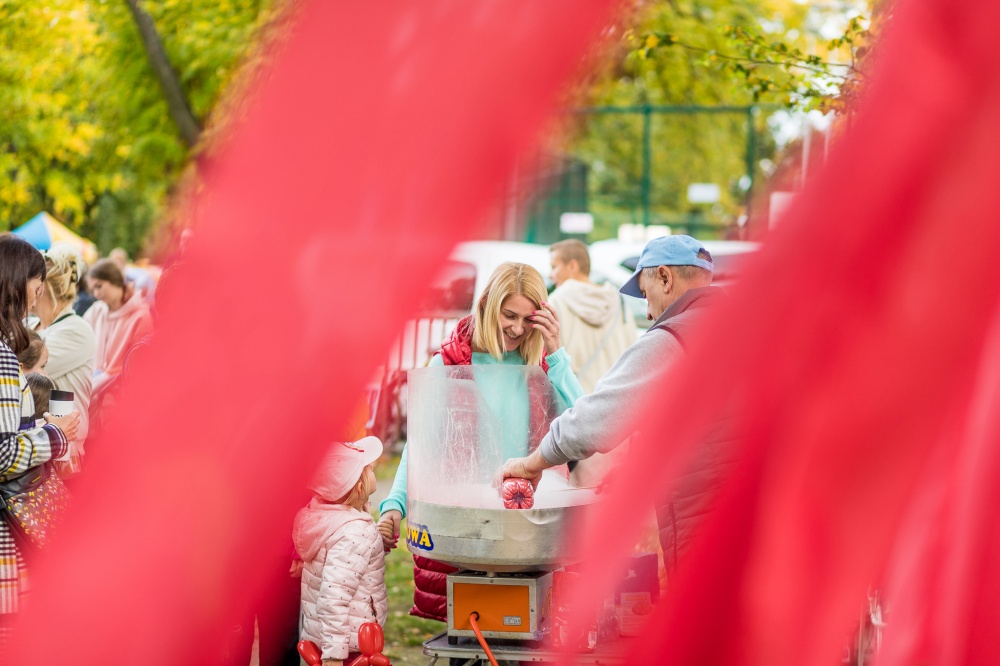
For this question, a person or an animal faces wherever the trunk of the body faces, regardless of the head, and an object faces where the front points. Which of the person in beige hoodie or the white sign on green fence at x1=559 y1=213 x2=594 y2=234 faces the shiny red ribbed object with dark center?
the white sign on green fence

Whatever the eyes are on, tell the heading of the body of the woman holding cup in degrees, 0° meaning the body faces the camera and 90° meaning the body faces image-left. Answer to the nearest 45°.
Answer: approximately 270°

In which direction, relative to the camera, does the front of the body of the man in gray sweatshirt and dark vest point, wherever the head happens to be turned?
to the viewer's left

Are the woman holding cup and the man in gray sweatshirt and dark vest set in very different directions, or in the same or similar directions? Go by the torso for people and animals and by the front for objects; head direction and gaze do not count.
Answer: very different directions

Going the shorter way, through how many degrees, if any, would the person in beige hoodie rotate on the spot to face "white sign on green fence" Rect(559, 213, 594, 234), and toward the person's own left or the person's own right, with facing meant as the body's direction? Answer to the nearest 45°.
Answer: approximately 45° to the person's own right

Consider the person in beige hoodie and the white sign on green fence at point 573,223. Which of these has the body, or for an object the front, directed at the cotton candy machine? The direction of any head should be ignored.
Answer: the white sign on green fence

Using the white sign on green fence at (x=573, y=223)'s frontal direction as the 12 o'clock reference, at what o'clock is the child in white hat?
The child in white hat is roughly at 12 o'clock from the white sign on green fence.

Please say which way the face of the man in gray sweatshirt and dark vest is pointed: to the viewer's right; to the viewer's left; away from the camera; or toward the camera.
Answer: to the viewer's left

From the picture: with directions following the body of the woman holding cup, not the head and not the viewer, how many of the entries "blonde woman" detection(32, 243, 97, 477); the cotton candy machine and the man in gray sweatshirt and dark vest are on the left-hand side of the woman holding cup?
1

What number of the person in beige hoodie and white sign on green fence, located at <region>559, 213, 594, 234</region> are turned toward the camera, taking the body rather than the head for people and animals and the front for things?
1
